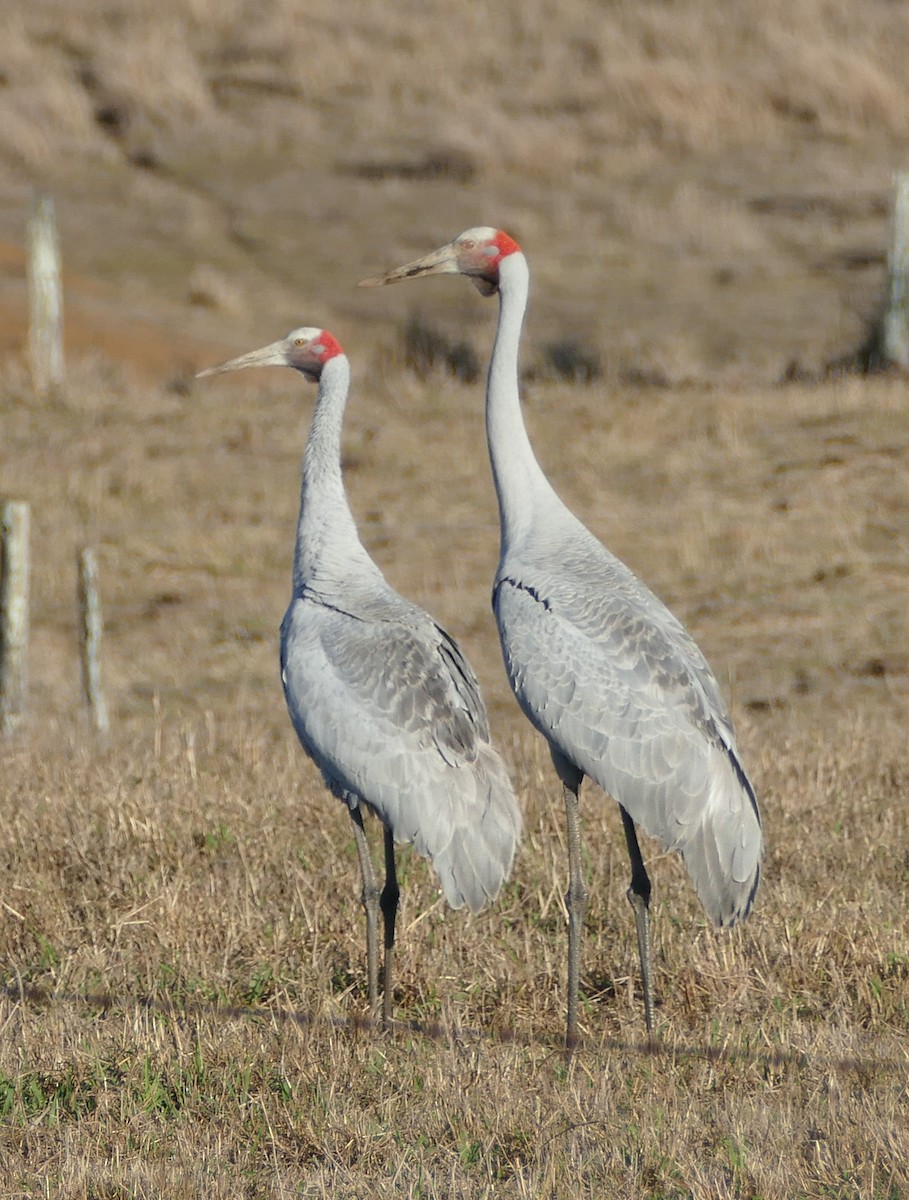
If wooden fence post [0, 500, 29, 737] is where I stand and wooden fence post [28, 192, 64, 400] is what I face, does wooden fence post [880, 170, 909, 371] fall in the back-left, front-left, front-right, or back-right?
front-right

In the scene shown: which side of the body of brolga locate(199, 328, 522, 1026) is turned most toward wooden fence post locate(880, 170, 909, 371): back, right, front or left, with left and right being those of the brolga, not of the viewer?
right

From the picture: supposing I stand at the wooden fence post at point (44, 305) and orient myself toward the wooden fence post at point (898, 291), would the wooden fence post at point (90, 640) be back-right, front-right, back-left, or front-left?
front-right

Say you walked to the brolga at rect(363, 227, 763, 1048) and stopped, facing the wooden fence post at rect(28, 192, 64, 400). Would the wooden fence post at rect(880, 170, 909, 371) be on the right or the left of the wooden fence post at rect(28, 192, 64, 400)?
right

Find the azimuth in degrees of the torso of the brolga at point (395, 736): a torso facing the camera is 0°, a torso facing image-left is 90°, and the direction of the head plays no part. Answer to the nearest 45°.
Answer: approximately 90°

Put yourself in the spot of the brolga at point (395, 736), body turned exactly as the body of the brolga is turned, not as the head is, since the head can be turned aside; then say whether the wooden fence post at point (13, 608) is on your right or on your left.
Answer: on your right

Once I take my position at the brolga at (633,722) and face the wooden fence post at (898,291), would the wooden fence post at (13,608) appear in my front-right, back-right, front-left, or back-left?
front-left

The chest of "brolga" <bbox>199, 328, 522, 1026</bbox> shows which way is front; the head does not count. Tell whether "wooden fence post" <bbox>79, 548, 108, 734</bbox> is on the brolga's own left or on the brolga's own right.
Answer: on the brolga's own right

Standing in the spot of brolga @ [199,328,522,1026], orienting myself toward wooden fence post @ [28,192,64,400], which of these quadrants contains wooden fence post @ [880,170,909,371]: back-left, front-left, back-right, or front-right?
front-right

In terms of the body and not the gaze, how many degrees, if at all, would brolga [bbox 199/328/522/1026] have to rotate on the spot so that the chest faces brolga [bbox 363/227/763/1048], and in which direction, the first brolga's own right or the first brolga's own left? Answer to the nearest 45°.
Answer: approximately 180°
